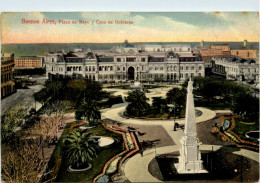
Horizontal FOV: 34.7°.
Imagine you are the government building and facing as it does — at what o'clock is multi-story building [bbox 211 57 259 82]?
The multi-story building is roughly at 9 o'clock from the government building.

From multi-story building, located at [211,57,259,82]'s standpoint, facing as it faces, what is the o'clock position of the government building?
The government building is roughly at 3 o'clock from the multi-story building.

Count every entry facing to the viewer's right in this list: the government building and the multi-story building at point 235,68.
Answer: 0

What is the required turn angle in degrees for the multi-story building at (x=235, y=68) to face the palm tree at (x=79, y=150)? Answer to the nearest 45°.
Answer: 0° — it already faces it

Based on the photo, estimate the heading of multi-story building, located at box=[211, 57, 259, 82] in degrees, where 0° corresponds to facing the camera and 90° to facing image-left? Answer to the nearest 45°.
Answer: approximately 45°

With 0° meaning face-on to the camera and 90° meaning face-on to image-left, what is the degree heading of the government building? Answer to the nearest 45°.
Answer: approximately 0°

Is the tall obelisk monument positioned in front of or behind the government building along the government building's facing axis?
in front
